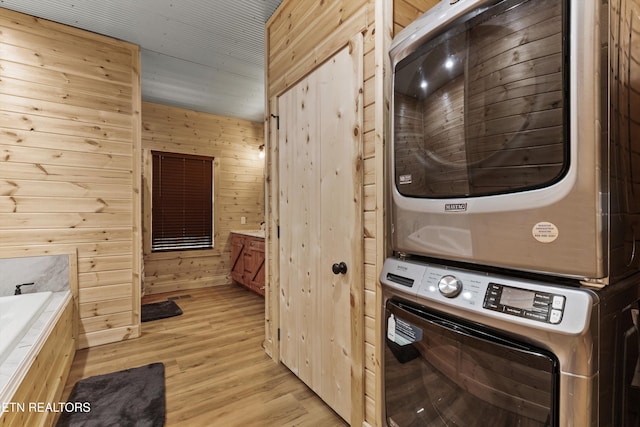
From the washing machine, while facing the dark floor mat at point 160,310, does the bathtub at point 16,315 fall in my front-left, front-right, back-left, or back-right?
front-left

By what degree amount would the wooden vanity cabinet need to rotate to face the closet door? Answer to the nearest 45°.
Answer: approximately 45° to its left

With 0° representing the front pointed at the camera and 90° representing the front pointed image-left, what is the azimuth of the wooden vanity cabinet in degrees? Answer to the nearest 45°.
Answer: approximately 45°

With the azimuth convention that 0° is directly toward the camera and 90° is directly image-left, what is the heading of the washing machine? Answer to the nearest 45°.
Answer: approximately 45°

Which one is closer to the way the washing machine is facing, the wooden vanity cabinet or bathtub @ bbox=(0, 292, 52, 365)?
the bathtub

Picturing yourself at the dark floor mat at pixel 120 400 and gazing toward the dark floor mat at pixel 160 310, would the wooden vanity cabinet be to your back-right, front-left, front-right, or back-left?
front-right

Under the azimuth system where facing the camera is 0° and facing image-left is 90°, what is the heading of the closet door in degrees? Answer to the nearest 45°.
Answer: approximately 45°

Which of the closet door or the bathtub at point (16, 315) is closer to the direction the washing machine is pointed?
the bathtub

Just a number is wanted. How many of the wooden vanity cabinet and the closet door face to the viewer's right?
0

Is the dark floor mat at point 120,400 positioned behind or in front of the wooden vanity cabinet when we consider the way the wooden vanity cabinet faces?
in front

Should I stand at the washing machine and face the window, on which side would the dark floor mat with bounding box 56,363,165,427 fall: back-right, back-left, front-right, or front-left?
front-left

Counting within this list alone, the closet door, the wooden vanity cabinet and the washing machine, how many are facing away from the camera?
0
